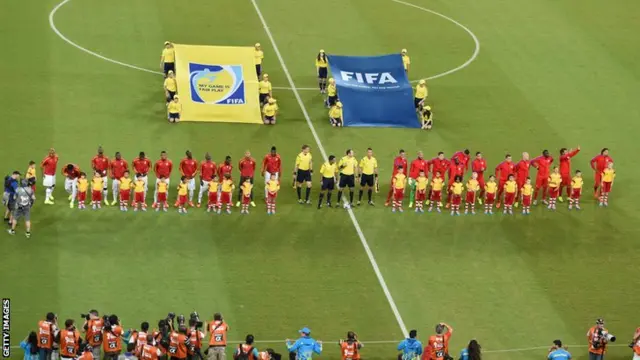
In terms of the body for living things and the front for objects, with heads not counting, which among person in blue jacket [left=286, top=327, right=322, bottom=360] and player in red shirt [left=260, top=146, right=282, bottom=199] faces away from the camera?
the person in blue jacket

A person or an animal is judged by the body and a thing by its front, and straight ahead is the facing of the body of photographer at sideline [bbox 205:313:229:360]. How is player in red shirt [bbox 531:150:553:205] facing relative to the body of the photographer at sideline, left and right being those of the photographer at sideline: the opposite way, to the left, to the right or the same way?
the opposite way

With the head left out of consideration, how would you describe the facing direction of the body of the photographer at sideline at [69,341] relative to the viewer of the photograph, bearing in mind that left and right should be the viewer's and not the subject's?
facing away from the viewer

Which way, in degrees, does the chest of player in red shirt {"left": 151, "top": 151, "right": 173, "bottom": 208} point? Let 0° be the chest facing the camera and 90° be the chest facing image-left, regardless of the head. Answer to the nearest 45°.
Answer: approximately 0°

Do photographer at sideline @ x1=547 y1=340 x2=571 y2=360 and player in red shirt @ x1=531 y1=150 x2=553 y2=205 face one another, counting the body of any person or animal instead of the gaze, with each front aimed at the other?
yes

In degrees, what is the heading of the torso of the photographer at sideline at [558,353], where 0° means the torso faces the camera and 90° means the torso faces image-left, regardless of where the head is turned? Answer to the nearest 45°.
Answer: approximately 180°

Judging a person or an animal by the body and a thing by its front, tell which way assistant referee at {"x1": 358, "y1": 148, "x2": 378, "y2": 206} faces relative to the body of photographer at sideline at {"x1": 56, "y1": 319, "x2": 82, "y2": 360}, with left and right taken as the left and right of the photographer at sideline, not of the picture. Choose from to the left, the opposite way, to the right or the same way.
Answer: the opposite way

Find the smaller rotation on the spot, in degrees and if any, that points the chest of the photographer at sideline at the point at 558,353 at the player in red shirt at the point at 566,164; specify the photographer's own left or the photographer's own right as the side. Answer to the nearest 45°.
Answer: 0° — they already face them

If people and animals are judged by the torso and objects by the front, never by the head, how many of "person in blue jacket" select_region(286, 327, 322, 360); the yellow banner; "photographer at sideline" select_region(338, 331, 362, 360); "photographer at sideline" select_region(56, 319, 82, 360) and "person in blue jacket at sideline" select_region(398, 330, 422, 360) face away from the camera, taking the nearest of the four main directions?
4

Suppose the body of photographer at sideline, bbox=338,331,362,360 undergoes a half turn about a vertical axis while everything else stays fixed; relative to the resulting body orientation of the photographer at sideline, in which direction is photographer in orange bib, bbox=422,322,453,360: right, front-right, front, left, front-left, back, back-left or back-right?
left

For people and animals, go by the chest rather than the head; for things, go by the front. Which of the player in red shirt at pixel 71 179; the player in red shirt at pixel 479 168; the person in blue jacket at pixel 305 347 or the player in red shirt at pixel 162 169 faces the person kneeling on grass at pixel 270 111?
the person in blue jacket

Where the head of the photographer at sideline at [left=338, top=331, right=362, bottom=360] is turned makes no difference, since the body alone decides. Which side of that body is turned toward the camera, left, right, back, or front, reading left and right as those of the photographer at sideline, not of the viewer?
back
